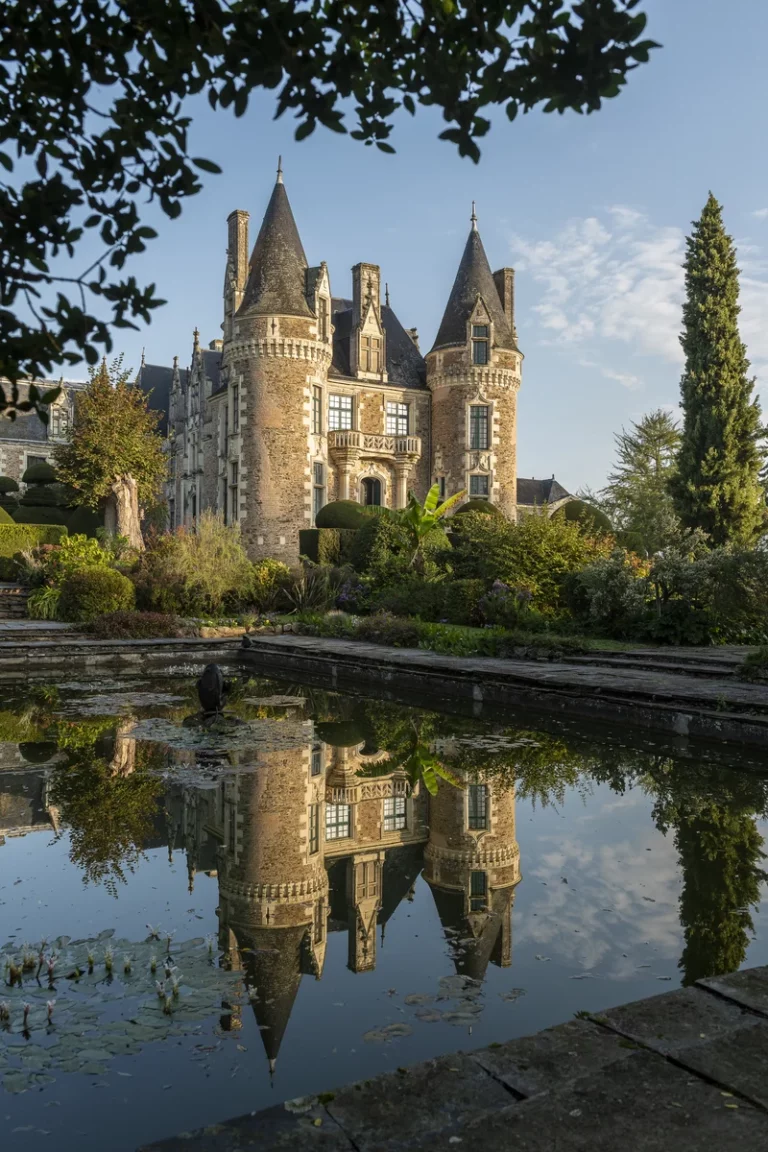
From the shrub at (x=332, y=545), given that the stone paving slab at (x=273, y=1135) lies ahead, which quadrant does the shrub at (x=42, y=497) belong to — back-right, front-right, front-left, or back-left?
back-right

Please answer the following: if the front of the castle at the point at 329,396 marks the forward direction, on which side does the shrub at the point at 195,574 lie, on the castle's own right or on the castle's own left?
on the castle's own right

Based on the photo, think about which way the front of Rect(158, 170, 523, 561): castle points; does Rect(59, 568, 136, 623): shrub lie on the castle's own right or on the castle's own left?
on the castle's own right

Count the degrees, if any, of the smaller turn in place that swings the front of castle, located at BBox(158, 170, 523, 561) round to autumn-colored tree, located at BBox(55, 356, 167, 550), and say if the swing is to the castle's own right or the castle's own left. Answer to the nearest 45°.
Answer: approximately 90° to the castle's own right

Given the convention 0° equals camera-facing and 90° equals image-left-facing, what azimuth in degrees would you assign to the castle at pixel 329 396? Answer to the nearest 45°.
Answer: approximately 315°

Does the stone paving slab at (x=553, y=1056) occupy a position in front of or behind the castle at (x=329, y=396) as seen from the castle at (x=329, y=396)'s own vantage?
in front

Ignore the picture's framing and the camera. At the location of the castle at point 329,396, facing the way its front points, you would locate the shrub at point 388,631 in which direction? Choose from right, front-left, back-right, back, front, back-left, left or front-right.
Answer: front-right

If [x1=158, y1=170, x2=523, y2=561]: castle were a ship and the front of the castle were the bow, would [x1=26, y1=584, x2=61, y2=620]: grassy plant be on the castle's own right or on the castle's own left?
on the castle's own right

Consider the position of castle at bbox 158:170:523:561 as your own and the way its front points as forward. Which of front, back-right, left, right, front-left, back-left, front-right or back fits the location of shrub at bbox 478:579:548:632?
front-right

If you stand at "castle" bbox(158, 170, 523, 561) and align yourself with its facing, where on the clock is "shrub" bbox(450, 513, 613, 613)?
The shrub is roughly at 1 o'clock from the castle.
